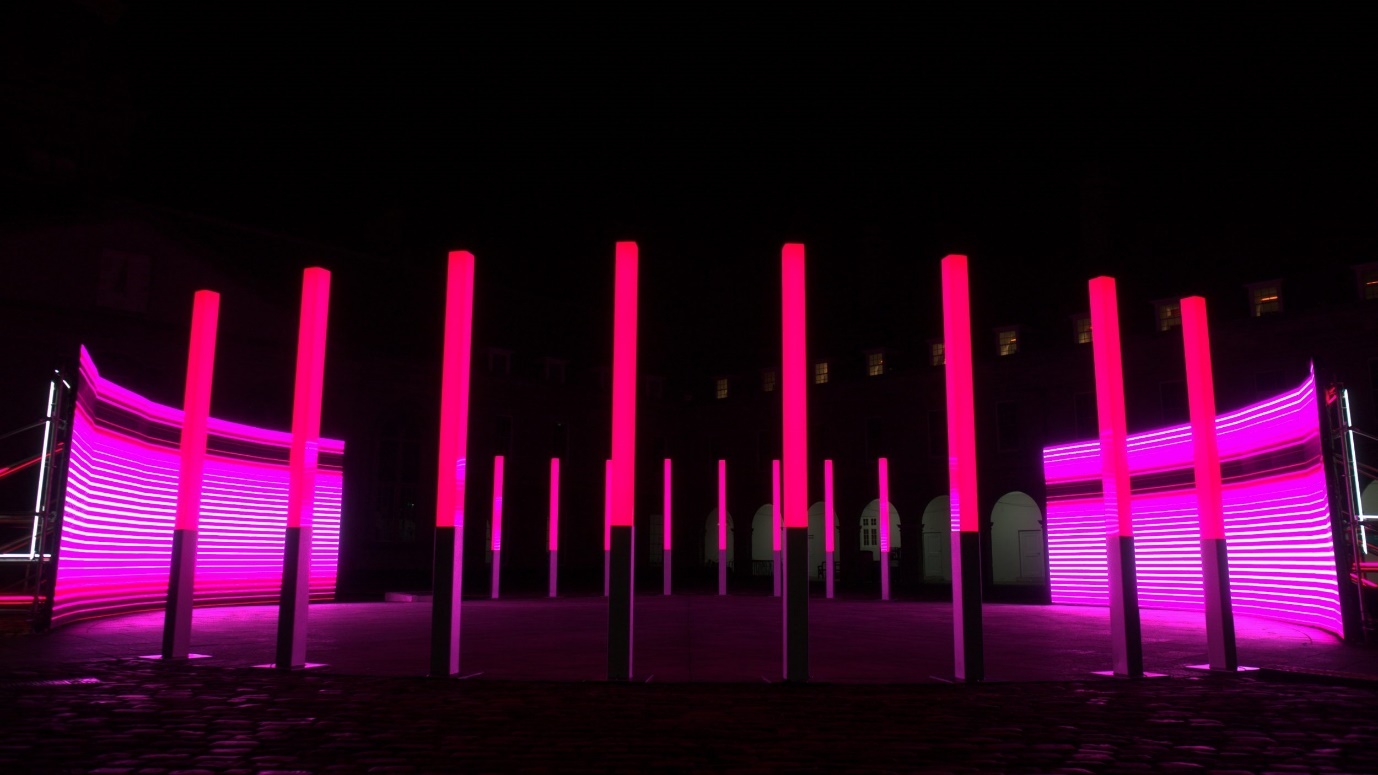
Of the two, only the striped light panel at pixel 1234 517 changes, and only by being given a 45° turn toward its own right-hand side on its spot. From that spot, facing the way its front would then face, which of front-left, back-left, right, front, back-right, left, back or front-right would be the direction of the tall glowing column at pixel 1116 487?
left

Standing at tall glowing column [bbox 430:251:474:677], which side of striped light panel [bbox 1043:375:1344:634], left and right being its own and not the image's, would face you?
front

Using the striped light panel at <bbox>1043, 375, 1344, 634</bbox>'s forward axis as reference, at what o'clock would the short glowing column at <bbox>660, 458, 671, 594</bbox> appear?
The short glowing column is roughly at 2 o'clock from the striped light panel.

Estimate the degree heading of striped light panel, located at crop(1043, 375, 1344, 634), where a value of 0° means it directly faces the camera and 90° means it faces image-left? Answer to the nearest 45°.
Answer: approximately 45°

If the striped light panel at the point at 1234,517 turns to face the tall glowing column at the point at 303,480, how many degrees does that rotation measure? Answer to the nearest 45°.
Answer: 0° — it already faces it

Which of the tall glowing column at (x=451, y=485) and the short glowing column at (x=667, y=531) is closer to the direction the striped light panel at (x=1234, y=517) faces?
the tall glowing column

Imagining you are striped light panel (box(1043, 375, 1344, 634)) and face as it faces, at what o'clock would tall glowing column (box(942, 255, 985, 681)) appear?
The tall glowing column is roughly at 11 o'clock from the striped light panel.

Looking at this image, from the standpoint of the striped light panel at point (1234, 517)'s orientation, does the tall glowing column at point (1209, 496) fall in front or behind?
in front
